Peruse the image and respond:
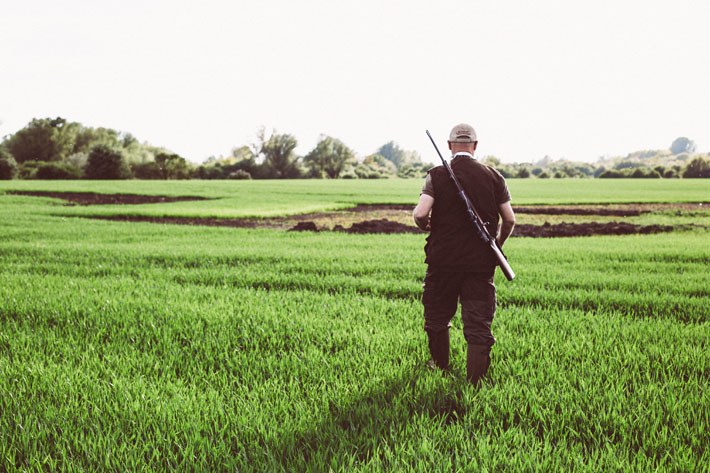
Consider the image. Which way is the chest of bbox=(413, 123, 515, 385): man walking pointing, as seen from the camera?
away from the camera
